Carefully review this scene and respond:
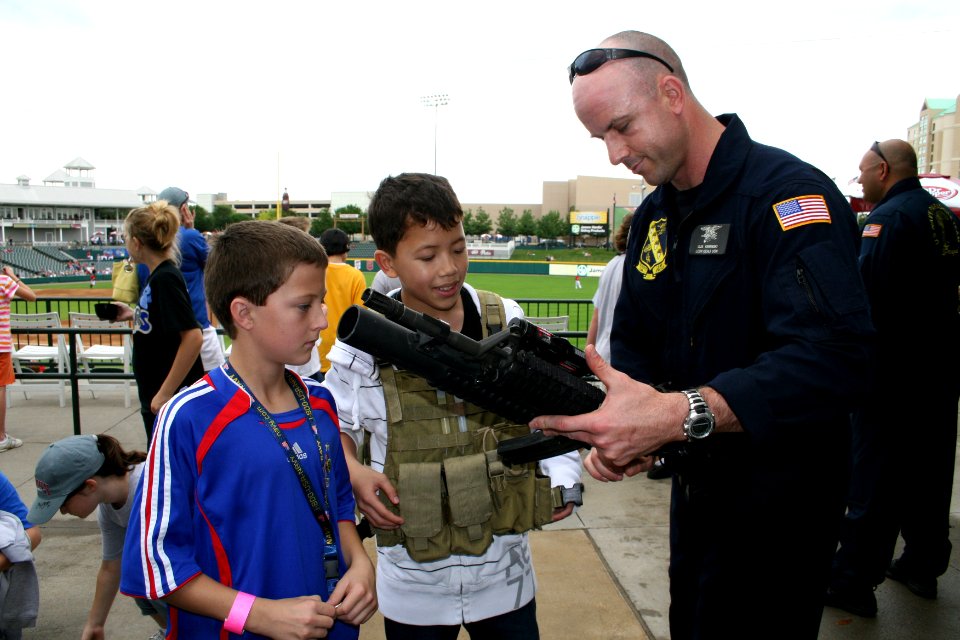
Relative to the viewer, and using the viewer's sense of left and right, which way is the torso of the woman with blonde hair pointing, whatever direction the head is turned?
facing to the left of the viewer

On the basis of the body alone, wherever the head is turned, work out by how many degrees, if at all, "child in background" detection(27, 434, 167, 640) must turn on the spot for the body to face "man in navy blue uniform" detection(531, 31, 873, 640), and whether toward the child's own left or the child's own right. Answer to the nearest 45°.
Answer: approximately 135° to the child's own left

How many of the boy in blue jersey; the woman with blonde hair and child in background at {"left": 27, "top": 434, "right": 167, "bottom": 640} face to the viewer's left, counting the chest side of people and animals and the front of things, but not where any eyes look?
2

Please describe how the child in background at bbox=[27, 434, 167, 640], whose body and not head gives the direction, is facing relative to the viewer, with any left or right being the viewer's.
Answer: facing to the left of the viewer

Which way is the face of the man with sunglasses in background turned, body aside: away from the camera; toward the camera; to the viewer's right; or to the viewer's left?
to the viewer's left

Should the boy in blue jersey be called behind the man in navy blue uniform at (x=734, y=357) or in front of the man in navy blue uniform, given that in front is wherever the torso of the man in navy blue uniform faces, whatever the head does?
in front

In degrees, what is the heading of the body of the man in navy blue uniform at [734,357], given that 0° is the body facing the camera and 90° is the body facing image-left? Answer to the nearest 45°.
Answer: approximately 45°

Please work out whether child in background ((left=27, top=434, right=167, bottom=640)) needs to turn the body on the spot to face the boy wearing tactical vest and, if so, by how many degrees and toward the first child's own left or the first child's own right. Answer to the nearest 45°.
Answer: approximately 135° to the first child's own left

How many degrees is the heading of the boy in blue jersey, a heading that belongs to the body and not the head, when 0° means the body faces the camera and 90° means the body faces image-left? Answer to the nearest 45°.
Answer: approximately 315°

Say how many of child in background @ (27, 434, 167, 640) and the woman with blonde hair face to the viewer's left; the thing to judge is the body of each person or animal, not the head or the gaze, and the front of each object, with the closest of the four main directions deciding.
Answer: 2
